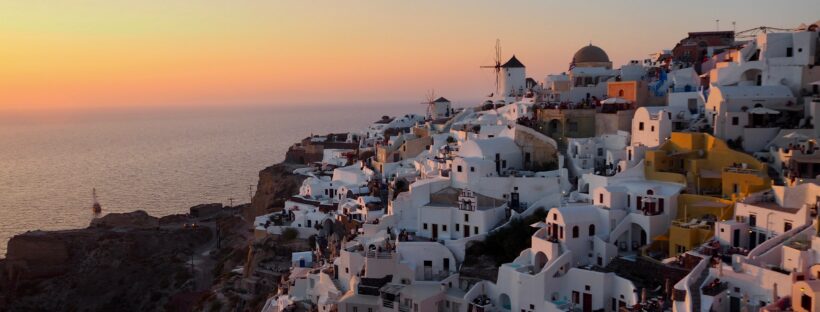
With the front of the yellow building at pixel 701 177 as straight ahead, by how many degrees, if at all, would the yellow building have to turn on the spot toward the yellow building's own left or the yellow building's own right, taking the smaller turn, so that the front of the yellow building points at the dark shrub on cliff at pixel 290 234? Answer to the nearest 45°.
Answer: approximately 45° to the yellow building's own right

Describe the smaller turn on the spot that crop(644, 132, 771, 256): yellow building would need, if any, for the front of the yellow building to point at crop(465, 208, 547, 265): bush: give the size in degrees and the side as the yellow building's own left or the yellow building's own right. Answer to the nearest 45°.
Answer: approximately 45° to the yellow building's own right

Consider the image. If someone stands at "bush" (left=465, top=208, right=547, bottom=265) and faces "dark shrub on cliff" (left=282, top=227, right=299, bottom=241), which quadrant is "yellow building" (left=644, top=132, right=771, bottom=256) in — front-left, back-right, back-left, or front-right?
back-right

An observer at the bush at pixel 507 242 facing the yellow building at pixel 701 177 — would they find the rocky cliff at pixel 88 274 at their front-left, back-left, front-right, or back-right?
back-left

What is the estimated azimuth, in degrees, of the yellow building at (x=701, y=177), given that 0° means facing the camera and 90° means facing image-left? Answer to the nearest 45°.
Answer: approximately 45°
